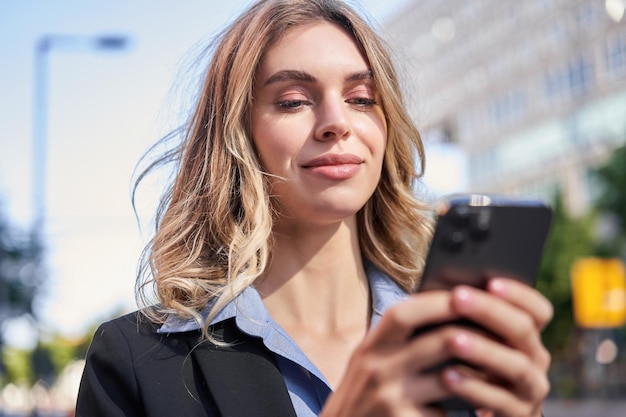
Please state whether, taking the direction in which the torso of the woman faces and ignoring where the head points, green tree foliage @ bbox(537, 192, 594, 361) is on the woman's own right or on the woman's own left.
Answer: on the woman's own left

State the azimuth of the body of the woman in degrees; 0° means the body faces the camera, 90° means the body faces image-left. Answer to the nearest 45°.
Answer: approximately 315°

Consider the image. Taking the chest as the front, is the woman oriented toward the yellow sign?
no

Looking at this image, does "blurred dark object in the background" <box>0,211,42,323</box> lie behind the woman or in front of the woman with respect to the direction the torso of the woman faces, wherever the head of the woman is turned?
behind
